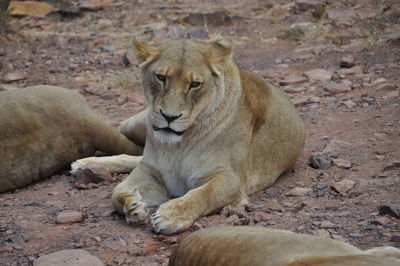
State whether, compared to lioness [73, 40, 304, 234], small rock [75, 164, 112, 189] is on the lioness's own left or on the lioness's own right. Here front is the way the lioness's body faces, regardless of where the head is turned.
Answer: on the lioness's own right

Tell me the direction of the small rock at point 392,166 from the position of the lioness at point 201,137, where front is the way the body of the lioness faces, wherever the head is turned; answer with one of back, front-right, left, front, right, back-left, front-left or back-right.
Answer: back-left

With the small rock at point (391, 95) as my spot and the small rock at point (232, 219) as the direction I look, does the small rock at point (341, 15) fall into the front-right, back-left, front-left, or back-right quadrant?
back-right

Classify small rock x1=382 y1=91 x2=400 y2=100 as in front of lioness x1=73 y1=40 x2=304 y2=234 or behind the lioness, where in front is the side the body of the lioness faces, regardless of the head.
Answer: behind

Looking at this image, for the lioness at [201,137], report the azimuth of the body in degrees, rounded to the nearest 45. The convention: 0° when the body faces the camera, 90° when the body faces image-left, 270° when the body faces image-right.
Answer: approximately 45°

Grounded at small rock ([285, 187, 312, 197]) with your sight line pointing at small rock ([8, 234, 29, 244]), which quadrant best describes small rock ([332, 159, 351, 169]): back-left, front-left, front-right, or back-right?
back-right

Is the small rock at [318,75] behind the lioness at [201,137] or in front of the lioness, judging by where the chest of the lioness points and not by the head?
behind

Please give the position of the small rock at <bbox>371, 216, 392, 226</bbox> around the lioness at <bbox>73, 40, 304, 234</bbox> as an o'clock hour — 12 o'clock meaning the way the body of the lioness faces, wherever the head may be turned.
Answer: The small rock is roughly at 9 o'clock from the lioness.

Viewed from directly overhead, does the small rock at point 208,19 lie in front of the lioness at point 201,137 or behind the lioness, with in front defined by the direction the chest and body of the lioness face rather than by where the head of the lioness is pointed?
behind
